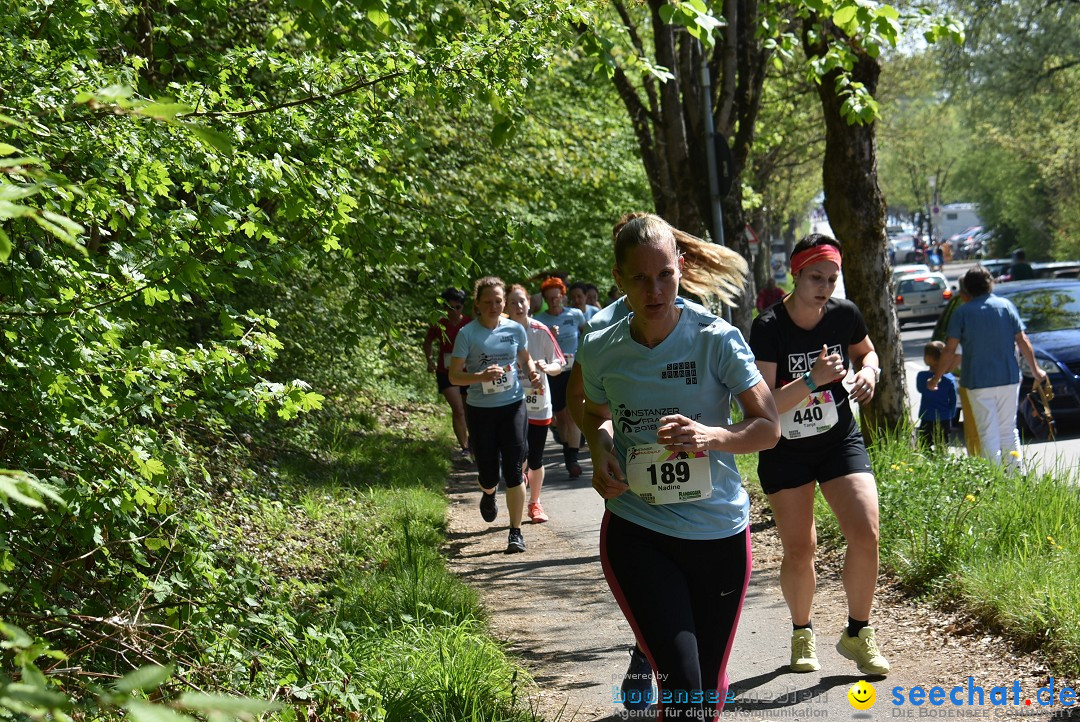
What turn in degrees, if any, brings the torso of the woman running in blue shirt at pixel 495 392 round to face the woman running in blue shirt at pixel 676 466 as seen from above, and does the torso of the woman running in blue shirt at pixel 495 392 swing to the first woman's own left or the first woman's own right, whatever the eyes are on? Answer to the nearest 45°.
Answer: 0° — they already face them

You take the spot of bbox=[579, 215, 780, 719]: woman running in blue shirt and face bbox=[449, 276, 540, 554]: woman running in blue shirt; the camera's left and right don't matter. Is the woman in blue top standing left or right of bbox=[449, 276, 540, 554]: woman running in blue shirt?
right

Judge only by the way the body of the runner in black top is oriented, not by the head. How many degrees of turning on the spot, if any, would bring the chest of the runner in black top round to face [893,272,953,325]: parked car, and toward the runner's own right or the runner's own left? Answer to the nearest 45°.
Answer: approximately 180°

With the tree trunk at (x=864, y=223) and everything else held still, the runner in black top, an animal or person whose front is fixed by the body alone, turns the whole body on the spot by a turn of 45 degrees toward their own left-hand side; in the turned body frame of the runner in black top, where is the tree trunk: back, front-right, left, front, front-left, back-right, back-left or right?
back-left

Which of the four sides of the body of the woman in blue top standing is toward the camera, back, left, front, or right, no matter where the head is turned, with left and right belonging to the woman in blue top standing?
back

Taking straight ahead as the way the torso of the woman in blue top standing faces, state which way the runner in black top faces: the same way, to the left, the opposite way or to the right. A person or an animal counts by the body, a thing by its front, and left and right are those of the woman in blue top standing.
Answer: the opposite way

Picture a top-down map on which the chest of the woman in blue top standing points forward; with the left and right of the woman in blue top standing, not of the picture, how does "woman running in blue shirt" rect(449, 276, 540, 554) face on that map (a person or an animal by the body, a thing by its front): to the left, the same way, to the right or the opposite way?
the opposite way

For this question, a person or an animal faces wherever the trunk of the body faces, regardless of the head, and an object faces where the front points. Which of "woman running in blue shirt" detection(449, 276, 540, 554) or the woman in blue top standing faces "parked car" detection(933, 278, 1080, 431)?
the woman in blue top standing
